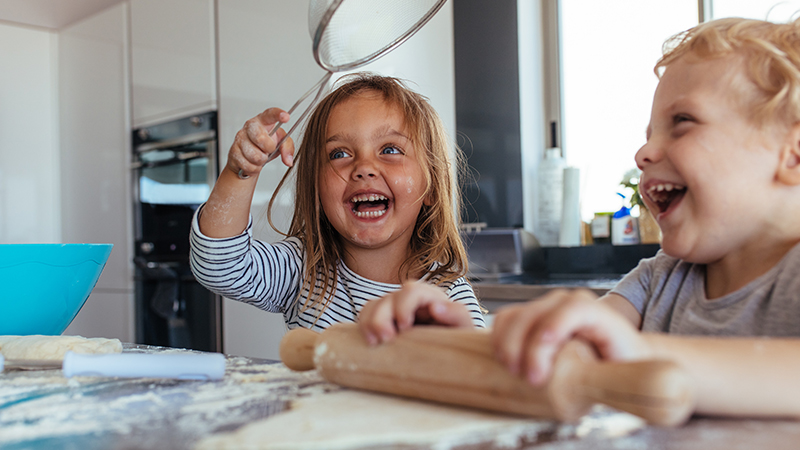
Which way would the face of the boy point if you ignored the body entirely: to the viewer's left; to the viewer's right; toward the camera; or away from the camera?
to the viewer's left

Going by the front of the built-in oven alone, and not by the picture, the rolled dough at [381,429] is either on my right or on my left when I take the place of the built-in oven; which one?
on my left

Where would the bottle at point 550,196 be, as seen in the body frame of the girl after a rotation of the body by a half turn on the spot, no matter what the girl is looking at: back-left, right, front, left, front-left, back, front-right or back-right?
front-right

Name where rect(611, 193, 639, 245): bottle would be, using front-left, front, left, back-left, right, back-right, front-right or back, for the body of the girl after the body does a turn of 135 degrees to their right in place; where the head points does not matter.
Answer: right

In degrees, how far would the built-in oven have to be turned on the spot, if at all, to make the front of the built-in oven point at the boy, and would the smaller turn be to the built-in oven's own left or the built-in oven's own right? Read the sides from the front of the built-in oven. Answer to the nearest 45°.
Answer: approximately 45° to the built-in oven's own left

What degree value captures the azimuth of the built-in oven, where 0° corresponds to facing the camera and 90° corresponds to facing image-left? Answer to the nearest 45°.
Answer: approximately 45°

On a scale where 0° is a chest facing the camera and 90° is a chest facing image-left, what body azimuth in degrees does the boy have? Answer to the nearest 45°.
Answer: approximately 45°

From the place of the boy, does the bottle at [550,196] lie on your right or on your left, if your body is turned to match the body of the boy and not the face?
on your right

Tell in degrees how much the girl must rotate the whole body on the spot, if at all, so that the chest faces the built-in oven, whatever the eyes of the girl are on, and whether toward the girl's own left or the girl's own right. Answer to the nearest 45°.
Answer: approximately 135° to the girl's own right

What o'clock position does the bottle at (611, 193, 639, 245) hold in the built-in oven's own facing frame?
The bottle is roughly at 9 o'clock from the built-in oven.

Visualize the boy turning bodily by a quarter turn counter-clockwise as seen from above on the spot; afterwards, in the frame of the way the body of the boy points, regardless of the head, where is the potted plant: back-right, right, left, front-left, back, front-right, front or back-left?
back-left

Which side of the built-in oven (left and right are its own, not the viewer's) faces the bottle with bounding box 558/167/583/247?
left
